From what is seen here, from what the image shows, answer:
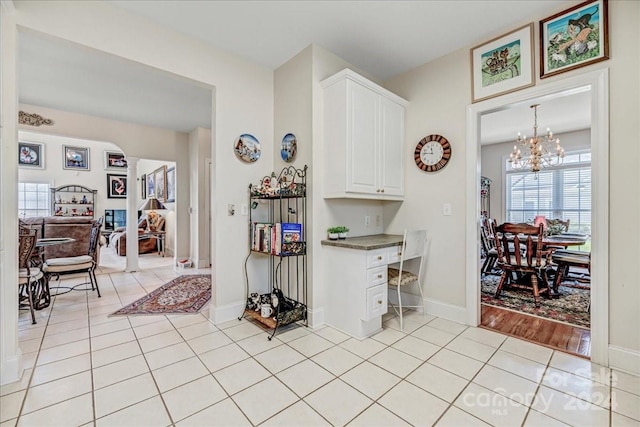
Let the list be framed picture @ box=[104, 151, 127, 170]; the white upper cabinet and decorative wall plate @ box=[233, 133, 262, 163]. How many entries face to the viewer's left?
0

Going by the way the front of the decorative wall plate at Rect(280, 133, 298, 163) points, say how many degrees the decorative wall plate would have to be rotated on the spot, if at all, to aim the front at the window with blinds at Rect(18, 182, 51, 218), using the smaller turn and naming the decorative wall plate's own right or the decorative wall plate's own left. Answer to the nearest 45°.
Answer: approximately 90° to the decorative wall plate's own right

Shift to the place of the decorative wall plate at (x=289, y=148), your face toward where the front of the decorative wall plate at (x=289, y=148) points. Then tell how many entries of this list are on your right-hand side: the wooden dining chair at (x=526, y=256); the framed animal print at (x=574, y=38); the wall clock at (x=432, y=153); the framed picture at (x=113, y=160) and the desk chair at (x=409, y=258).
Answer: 1

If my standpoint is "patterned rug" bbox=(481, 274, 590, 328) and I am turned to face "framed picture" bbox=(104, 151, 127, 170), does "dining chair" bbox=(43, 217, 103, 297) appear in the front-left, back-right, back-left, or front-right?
front-left

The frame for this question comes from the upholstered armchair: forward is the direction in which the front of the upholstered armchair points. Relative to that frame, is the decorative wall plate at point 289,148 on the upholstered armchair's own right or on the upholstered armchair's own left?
on the upholstered armchair's own left

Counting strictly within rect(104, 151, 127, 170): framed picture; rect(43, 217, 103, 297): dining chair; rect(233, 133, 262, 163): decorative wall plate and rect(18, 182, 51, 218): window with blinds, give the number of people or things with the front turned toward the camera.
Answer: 3

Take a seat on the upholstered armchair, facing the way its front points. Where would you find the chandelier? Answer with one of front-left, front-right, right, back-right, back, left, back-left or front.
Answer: left

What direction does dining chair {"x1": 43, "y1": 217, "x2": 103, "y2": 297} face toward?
to the viewer's left

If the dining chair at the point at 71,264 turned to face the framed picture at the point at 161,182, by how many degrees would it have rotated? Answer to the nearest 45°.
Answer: approximately 135° to its right

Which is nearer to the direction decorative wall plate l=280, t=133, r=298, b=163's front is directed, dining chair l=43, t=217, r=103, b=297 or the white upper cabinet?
the dining chair

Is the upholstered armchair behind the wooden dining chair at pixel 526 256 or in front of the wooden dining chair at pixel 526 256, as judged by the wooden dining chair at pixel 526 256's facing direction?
behind

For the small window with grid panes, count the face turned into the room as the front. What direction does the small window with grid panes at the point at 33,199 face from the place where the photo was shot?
facing the viewer

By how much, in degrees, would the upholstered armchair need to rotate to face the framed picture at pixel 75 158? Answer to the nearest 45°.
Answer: approximately 90° to its right

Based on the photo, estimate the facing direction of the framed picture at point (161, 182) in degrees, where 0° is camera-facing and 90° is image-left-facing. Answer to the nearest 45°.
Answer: approximately 45°

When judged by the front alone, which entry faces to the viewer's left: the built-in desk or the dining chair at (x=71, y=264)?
the dining chair

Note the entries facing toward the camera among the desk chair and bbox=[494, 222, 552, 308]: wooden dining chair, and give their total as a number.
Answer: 0

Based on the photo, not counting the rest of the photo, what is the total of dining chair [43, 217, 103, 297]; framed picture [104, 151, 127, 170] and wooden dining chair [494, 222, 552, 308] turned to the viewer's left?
1

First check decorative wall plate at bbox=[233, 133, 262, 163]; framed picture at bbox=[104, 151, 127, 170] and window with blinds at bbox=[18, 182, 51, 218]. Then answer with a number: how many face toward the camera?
3
